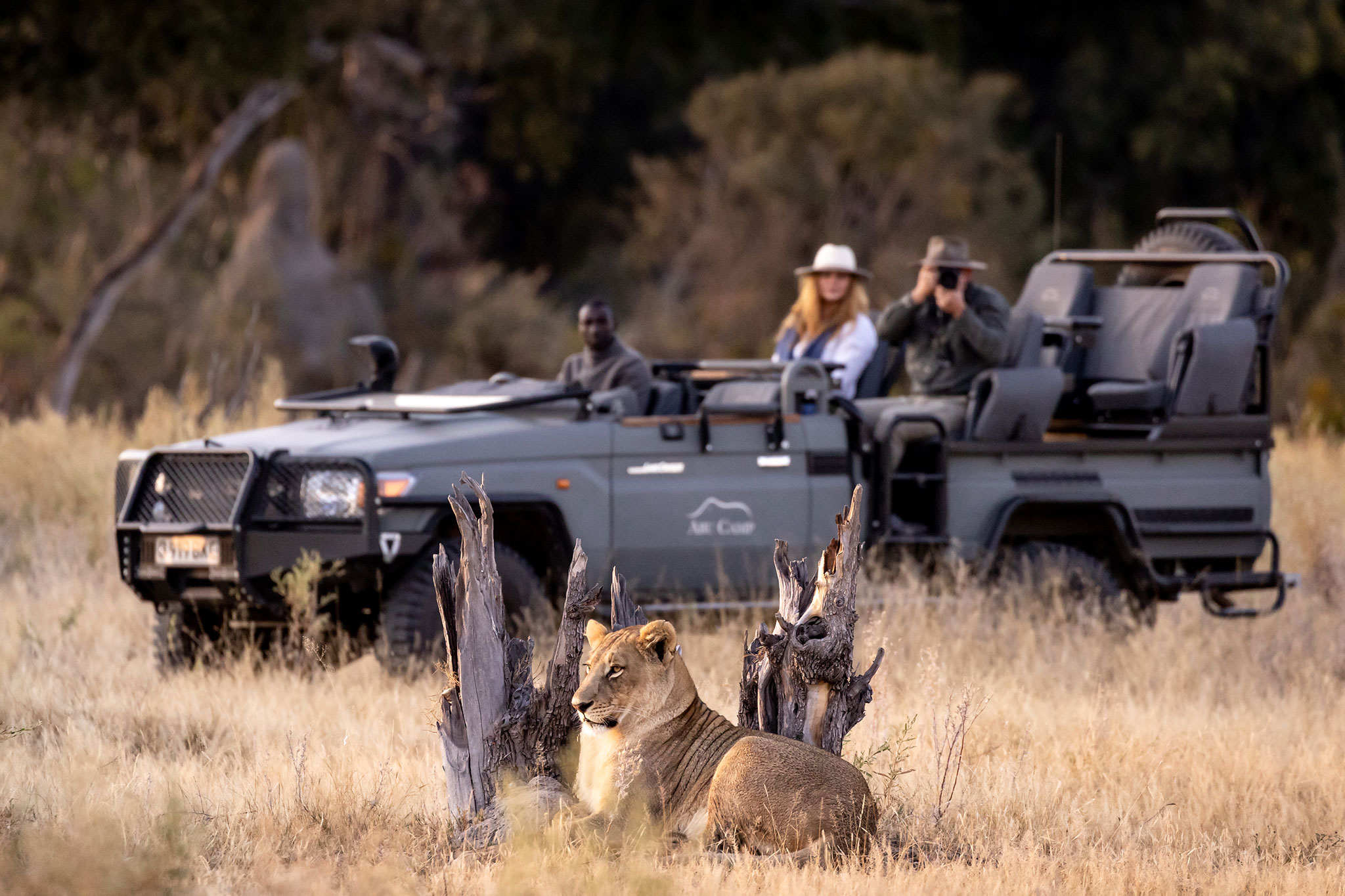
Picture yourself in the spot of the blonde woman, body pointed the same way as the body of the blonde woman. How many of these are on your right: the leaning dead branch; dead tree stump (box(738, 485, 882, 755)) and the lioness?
1

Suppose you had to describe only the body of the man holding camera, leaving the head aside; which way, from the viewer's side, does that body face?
toward the camera

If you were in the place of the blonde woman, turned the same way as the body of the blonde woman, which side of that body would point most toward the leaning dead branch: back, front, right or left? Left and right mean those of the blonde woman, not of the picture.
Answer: right

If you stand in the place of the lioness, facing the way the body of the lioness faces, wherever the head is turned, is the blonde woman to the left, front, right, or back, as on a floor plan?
right

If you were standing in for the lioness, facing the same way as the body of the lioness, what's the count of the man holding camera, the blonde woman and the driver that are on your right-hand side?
3

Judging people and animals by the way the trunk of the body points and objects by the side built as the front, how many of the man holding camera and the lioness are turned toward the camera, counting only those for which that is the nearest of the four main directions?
1

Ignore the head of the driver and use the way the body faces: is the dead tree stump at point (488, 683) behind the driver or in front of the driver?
in front

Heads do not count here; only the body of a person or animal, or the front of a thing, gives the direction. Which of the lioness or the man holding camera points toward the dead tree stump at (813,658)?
the man holding camera

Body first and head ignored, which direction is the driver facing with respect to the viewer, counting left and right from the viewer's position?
facing the viewer and to the left of the viewer

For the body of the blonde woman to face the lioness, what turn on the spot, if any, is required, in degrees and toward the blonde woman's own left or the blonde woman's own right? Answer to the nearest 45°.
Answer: approximately 45° to the blonde woman's own left

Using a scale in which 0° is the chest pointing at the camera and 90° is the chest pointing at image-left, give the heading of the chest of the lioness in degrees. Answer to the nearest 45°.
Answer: approximately 90°
